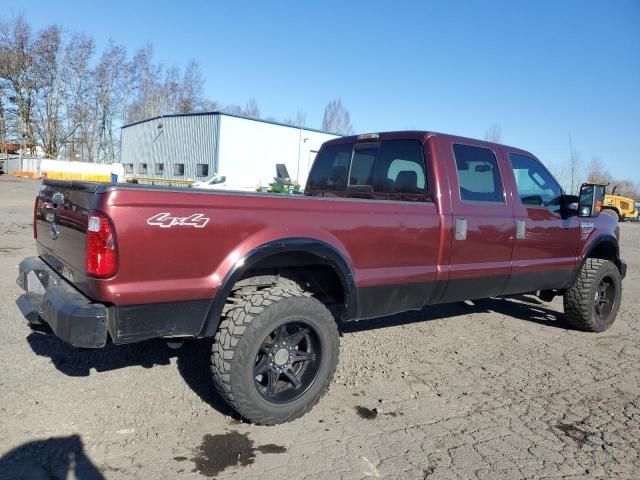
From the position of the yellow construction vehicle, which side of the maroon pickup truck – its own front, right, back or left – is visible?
front

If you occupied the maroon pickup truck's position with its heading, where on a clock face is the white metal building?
The white metal building is roughly at 10 o'clock from the maroon pickup truck.

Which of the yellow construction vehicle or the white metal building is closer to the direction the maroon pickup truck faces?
the yellow construction vehicle

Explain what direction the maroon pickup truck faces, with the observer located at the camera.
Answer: facing away from the viewer and to the right of the viewer
